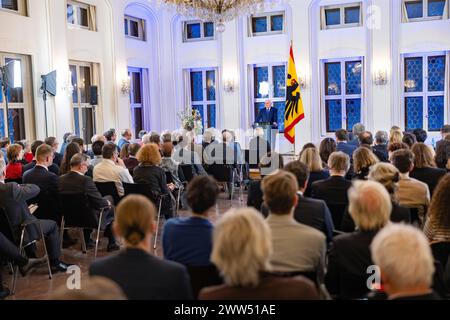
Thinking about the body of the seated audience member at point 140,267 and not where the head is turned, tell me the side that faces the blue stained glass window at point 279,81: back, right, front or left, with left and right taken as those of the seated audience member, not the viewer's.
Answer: front

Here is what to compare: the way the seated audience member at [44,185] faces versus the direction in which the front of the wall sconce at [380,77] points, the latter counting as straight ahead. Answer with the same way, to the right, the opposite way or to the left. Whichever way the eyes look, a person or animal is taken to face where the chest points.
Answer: the opposite way

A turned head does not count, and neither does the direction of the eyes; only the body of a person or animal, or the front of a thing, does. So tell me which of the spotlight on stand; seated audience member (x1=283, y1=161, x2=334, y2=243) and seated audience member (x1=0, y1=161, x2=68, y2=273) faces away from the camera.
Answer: seated audience member (x1=283, y1=161, x2=334, y2=243)

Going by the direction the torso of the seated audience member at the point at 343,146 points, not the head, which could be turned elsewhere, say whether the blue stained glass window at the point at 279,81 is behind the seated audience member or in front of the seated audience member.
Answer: in front

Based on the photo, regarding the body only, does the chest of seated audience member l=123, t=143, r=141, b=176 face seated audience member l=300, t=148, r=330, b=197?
no

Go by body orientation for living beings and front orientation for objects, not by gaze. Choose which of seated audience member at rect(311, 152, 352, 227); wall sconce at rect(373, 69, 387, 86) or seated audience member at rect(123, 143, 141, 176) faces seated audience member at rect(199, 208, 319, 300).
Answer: the wall sconce

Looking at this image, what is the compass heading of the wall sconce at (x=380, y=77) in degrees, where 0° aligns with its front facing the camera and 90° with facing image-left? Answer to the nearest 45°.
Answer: approximately 0°

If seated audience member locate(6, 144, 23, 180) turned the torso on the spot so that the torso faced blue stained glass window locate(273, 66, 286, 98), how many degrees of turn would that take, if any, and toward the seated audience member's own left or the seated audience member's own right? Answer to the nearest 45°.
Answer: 0° — they already face it

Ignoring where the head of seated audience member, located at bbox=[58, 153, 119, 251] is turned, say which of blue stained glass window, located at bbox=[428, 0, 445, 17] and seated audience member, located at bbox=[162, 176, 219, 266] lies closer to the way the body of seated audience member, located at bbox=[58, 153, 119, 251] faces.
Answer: the blue stained glass window

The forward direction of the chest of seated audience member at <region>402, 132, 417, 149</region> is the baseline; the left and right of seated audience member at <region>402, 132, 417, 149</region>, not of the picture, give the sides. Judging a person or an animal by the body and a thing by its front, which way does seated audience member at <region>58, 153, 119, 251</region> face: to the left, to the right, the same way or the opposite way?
the same way

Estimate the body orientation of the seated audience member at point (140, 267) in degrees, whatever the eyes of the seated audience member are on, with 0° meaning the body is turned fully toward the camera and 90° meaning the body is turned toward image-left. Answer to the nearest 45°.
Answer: approximately 180°

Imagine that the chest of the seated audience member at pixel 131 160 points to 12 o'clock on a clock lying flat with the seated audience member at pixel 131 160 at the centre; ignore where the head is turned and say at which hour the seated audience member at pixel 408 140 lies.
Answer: the seated audience member at pixel 408 140 is roughly at 2 o'clock from the seated audience member at pixel 131 160.

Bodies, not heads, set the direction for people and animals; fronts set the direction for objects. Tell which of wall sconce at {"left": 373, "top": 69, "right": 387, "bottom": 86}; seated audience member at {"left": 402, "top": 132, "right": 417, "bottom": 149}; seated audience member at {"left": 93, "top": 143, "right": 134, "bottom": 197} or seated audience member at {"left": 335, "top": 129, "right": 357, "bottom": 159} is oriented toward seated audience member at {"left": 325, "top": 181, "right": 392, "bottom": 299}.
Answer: the wall sconce

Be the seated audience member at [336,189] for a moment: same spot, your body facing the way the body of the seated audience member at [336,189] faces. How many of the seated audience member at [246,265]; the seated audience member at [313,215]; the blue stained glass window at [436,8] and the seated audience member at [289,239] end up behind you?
3

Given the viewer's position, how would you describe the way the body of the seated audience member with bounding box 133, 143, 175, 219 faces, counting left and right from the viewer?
facing away from the viewer and to the right of the viewer

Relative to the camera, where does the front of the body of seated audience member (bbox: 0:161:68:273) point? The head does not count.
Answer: to the viewer's right

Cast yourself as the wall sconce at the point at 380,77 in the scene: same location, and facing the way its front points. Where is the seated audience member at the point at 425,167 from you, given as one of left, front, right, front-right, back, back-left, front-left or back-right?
front

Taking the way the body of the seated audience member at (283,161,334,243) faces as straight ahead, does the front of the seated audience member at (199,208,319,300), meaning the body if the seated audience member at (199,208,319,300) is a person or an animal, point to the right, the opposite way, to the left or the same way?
the same way

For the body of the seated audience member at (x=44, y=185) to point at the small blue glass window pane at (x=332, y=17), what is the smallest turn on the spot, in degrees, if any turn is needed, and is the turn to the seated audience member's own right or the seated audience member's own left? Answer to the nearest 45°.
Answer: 0° — they already face it

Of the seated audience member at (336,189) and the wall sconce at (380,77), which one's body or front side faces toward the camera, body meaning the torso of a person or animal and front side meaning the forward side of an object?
the wall sconce

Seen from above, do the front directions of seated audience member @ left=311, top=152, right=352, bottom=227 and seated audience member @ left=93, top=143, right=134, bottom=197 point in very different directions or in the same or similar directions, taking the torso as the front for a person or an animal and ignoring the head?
same or similar directions

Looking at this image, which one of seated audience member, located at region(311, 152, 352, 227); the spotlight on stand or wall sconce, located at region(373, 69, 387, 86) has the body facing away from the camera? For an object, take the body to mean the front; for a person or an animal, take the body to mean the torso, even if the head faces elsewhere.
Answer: the seated audience member
